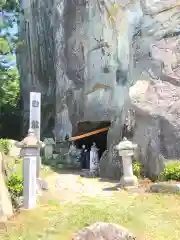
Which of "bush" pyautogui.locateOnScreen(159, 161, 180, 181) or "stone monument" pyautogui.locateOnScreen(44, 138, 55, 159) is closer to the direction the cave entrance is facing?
the bush

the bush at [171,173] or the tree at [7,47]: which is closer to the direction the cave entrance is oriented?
the bush

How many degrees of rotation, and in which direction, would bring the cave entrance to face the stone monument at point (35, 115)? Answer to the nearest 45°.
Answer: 0° — it already faces it

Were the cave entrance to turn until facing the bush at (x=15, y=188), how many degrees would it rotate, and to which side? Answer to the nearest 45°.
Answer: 0° — it already faces it

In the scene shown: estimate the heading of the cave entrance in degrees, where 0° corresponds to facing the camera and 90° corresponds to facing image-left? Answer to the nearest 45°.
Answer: approximately 0°

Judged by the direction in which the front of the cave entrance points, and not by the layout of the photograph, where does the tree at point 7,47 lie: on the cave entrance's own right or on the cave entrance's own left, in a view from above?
on the cave entrance's own right

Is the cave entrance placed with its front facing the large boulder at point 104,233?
yes

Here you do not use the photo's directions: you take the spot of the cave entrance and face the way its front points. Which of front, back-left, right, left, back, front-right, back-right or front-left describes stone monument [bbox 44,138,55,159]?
front-right
